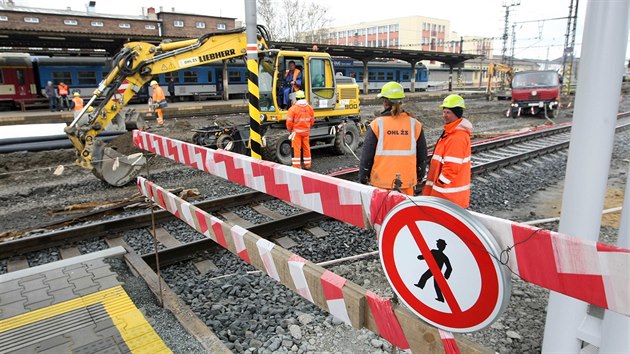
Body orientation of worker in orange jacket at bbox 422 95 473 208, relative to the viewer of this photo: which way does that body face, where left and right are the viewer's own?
facing to the left of the viewer

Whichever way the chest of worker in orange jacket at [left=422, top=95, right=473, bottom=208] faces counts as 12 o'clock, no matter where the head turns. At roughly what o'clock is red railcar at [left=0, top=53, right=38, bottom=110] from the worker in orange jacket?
The red railcar is roughly at 1 o'clock from the worker in orange jacket.

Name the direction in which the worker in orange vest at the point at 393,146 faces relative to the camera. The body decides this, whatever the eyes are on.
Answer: away from the camera

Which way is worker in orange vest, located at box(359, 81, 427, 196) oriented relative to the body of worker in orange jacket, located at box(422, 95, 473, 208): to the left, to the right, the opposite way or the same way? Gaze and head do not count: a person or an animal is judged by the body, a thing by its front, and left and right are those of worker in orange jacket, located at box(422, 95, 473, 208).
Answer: to the right

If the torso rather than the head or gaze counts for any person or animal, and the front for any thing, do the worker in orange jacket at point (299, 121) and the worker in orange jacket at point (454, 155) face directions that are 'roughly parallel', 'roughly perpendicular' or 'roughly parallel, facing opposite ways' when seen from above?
roughly perpendicular
